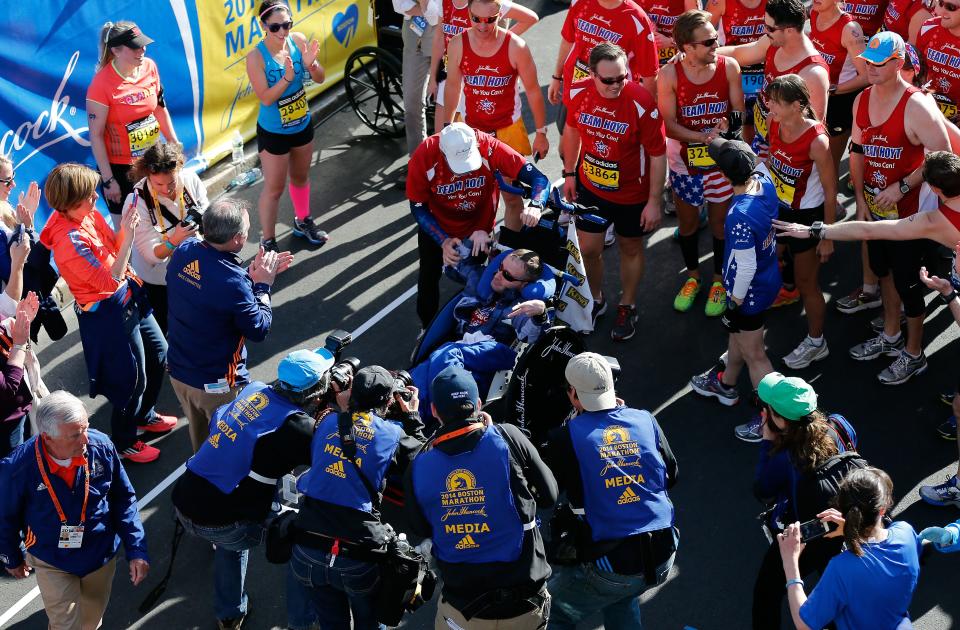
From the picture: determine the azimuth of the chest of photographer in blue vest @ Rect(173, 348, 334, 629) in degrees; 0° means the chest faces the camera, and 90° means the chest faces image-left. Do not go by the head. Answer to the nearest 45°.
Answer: approximately 225°

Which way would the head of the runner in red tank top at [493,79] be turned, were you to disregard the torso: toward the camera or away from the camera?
toward the camera

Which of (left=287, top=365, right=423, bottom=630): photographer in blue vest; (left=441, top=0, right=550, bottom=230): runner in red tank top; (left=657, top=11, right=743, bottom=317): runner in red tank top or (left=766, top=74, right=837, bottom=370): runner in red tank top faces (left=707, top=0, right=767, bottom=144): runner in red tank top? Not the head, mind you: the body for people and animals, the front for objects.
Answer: the photographer in blue vest

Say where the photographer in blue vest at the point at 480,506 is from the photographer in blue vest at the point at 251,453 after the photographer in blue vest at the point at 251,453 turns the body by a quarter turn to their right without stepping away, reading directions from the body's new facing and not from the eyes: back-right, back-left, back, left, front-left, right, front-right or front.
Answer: front

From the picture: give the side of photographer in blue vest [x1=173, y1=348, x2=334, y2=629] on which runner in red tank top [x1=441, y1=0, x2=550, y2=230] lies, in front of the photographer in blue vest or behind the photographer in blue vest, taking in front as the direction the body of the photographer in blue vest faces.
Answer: in front

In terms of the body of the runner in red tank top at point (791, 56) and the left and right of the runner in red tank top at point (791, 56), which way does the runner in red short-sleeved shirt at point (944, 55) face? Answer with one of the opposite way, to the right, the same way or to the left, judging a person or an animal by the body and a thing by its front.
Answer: the same way

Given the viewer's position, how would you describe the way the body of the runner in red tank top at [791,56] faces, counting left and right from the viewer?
facing the viewer and to the left of the viewer

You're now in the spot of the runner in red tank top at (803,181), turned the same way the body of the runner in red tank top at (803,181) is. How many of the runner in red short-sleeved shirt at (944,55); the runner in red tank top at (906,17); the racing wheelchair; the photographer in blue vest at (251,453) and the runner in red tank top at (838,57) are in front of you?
2

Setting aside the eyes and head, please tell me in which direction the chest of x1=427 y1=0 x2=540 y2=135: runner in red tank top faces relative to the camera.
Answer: toward the camera

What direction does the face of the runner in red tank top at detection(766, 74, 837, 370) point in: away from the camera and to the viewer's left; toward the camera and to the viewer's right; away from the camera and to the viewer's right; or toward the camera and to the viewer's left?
toward the camera and to the viewer's left

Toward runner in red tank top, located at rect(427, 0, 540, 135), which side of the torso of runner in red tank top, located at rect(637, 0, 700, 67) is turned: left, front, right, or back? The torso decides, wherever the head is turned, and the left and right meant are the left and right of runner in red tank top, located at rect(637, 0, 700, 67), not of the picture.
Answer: right

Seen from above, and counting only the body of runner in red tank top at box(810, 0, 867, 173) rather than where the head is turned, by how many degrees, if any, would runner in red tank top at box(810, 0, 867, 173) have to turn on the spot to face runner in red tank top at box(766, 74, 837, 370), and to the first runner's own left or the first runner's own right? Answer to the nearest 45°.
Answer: approximately 45° to the first runner's own left

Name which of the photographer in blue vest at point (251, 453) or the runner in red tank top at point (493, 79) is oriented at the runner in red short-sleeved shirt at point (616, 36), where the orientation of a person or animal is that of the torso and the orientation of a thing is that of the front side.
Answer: the photographer in blue vest

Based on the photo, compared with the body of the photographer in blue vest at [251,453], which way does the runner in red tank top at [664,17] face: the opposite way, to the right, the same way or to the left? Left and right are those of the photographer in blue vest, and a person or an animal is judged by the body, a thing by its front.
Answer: the opposite way

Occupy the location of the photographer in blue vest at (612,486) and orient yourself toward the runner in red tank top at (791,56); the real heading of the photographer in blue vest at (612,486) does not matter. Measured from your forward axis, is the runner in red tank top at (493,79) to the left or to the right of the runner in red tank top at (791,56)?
left

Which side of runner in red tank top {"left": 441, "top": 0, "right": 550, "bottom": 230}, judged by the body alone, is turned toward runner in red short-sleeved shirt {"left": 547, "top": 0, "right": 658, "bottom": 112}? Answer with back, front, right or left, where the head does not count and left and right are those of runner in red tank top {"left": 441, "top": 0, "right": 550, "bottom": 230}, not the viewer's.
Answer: left

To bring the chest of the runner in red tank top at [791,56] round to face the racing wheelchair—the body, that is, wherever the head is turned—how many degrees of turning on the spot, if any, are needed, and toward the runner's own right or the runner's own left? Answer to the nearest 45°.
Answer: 0° — they already face it

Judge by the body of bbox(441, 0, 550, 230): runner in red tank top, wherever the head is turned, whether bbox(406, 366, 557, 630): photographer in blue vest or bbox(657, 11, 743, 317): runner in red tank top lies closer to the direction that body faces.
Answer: the photographer in blue vest

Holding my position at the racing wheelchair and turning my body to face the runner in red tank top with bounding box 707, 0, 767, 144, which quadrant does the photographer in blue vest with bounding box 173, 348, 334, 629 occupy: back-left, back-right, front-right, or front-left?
back-left

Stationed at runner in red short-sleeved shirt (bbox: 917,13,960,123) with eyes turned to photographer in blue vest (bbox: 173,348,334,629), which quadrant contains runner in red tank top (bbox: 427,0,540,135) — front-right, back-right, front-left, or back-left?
front-right

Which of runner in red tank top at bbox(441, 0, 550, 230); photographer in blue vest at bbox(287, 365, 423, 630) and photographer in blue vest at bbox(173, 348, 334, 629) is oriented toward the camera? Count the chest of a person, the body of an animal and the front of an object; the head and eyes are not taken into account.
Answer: the runner in red tank top

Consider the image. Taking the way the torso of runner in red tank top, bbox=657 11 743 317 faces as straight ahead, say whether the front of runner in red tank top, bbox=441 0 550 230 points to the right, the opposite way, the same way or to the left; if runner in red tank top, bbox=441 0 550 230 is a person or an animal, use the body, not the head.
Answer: the same way
